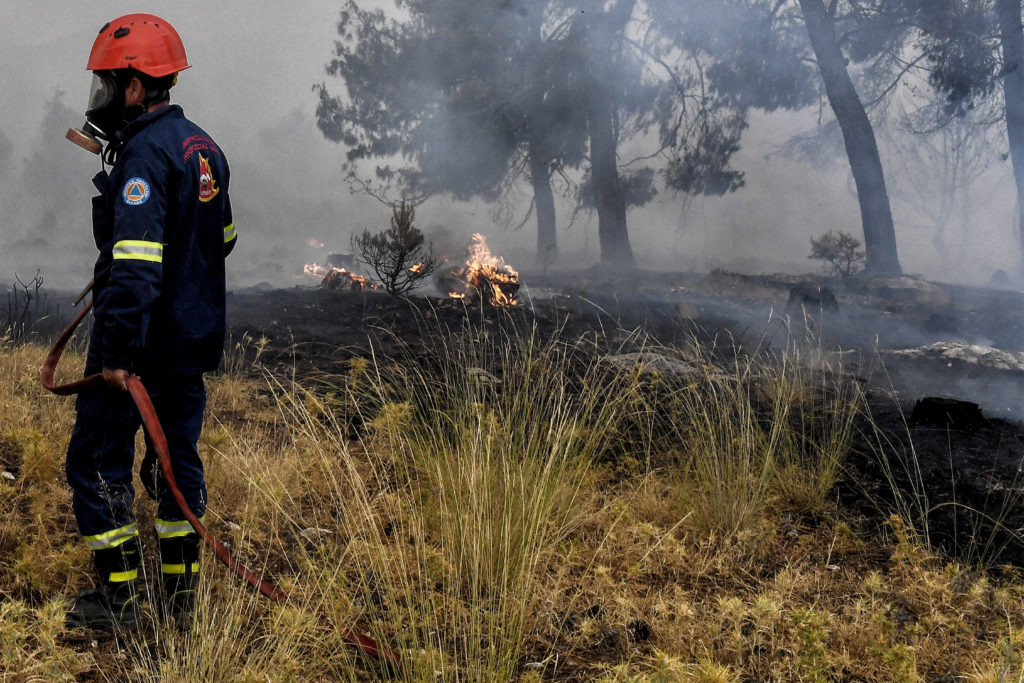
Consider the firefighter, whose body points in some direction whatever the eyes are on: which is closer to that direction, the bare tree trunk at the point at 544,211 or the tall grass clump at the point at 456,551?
the bare tree trunk

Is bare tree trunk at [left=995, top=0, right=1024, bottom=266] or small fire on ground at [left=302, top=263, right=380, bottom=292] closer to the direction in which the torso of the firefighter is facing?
the small fire on ground

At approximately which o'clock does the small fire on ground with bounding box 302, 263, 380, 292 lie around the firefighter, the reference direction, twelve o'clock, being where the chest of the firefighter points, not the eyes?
The small fire on ground is roughly at 2 o'clock from the firefighter.

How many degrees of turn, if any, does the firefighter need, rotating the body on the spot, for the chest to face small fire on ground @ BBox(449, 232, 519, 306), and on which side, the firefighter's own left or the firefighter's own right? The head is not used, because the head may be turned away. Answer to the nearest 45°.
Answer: approximately 90° to the firefighter's own right

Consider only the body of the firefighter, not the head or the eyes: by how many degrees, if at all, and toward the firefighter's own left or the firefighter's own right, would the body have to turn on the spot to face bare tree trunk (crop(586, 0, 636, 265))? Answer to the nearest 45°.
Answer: approximately 90° to the firefighter's own right

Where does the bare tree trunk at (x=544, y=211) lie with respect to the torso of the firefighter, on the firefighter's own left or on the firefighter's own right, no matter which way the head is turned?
on the firefighter's own right

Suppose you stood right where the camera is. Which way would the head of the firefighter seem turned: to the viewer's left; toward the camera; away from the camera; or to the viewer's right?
to the viewer's left

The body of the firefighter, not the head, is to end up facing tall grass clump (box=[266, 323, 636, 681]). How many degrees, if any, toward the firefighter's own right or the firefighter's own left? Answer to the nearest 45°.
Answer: approximately 135° to the firefighter's own right

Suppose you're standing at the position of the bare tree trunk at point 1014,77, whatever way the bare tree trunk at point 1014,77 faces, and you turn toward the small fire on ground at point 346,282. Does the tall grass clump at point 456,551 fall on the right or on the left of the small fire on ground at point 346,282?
left

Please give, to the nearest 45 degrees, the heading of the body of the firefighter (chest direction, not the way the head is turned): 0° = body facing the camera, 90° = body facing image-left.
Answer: approximately 135°

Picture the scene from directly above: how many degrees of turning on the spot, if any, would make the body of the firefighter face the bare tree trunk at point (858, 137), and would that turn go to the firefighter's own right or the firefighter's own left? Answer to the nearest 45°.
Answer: approximately 90° to the firefighter's own right
